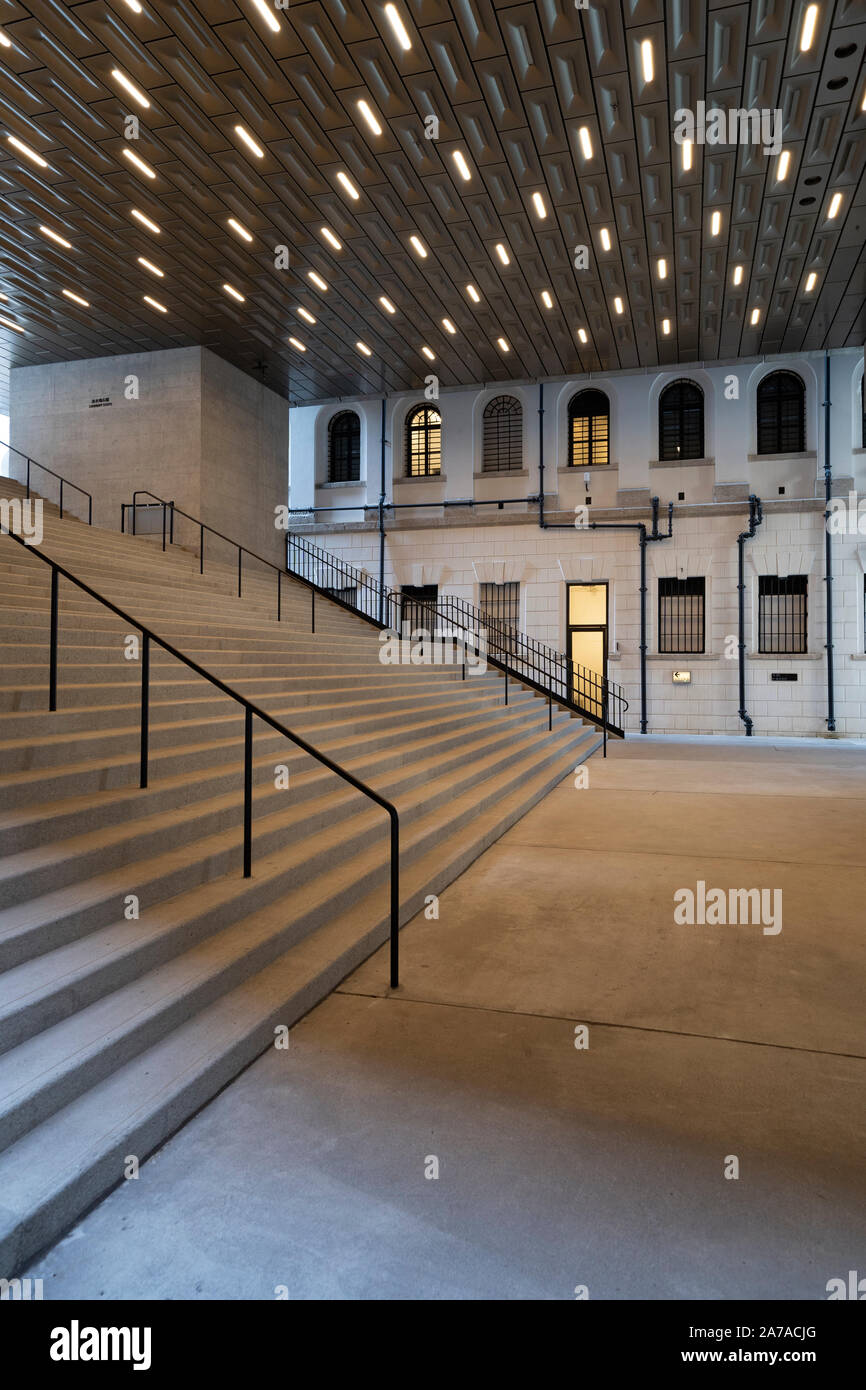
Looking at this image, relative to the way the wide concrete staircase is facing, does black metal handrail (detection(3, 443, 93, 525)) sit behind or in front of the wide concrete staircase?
behind

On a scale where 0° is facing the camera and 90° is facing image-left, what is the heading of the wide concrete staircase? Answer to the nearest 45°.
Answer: approximately 315°

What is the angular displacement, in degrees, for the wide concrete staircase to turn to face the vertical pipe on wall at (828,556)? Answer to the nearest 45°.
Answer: approximately 90° to its left

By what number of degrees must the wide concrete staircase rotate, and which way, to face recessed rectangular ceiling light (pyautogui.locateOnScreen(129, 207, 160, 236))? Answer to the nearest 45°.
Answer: approximately 135° to its left

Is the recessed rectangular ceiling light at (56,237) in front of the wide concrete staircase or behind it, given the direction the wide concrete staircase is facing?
behind
